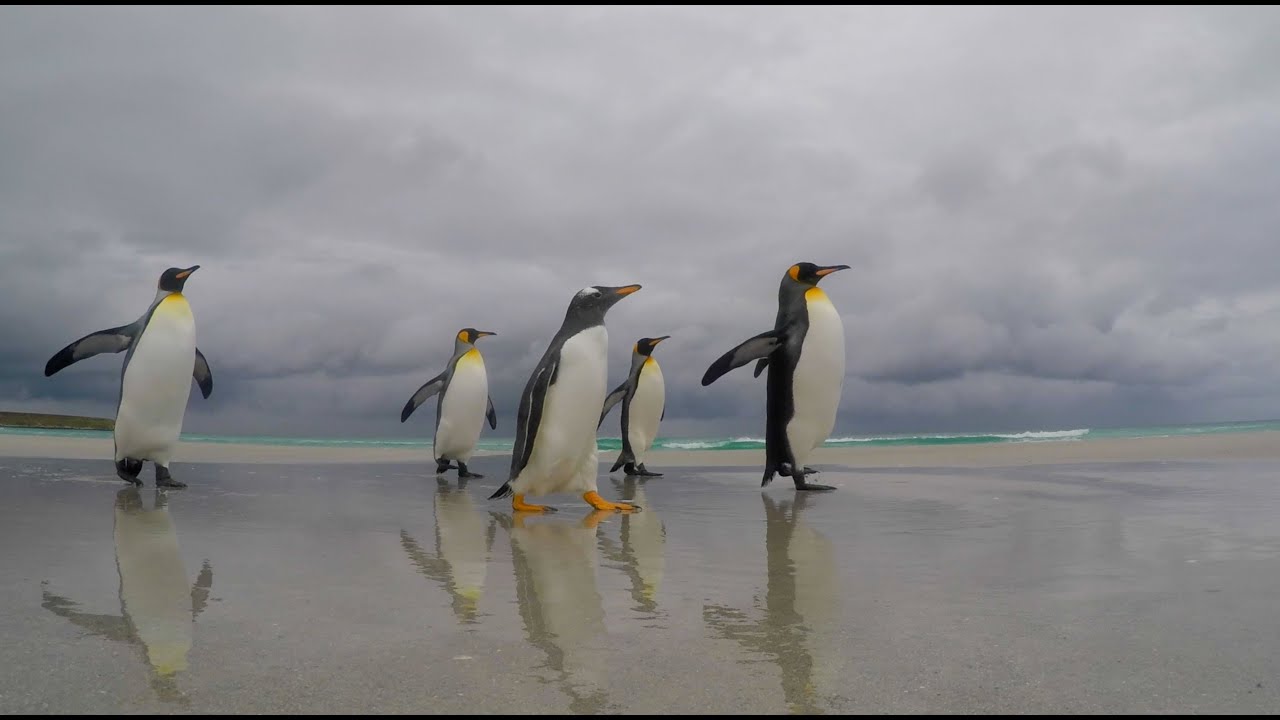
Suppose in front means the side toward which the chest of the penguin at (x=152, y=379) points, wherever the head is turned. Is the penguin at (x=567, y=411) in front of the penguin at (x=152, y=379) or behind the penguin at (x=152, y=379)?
in front

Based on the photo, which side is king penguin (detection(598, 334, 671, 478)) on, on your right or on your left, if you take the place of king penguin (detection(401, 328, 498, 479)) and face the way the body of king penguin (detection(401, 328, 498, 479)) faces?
on your left

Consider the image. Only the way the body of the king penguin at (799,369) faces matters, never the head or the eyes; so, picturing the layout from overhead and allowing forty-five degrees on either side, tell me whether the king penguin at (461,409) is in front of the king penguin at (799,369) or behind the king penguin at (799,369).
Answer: behind

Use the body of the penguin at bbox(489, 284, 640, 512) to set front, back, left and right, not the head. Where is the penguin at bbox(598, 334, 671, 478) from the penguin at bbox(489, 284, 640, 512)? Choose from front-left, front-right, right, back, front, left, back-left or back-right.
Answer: left

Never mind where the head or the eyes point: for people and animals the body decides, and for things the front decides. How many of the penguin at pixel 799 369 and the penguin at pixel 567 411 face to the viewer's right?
2

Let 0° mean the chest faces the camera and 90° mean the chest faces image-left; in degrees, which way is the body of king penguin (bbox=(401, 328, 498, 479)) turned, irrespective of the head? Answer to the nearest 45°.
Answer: approximately 315°

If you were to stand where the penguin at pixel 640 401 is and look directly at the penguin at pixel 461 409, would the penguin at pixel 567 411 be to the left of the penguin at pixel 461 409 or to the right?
left

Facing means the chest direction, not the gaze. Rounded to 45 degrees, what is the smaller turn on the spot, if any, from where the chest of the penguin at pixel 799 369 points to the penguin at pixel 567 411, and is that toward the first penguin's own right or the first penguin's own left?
approximately 135° to the first penguin's own right

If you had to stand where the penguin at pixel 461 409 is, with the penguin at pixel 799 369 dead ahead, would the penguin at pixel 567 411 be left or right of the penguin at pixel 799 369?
right

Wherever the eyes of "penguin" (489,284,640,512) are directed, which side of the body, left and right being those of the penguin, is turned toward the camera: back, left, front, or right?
right

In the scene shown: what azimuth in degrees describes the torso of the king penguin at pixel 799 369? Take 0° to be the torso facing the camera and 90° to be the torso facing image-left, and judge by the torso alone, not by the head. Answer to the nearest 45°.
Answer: approximately 270°

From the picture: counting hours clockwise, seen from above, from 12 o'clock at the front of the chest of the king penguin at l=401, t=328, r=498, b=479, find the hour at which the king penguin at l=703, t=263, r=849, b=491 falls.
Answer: the king penguin at l=703, t=263, r=849, b=491 is roughly at 12 o'clock from the king penguin at l=401, t=328, r=498, b=479.
